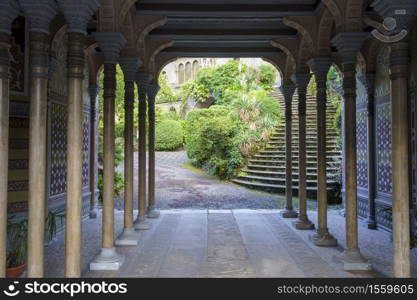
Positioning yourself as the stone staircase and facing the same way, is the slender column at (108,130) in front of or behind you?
in front

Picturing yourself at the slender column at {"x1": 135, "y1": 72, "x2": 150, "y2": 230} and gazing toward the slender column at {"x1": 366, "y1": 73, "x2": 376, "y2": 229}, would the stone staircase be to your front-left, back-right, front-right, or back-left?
front-left

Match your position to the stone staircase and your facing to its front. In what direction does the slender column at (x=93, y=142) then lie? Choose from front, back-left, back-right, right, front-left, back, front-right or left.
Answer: front-right

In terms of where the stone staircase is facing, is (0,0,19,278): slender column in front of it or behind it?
in front

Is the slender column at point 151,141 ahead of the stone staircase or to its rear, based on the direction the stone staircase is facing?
ahead

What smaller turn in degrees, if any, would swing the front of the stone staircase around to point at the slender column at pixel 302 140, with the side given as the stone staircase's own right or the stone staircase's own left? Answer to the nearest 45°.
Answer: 0° — it already faces it

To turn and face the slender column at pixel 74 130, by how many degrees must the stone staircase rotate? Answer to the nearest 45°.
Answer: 0° — it already faces it

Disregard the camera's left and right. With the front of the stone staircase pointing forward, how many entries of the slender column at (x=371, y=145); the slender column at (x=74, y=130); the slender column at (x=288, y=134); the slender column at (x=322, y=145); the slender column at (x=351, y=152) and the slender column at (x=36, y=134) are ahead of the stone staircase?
6

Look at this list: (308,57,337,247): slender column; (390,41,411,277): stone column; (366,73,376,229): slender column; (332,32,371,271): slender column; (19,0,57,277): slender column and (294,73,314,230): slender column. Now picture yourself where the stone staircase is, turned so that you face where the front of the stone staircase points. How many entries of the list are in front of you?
6

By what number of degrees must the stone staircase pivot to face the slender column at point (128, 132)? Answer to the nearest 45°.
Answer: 0° — it already faces it

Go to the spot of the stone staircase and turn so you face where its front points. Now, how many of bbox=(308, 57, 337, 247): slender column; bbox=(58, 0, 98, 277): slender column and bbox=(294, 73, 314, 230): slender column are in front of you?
3

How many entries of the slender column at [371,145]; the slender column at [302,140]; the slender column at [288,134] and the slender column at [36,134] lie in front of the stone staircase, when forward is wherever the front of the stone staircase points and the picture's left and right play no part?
4

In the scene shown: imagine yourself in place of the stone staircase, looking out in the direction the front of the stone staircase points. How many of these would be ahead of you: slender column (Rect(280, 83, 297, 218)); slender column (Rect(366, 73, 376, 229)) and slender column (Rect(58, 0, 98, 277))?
3

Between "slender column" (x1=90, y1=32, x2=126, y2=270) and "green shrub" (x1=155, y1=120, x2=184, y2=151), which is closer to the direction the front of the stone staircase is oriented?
the slender column

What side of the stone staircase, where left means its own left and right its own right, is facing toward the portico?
front

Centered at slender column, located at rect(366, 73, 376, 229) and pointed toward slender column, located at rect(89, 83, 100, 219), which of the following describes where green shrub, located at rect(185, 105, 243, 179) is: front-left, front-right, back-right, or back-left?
front-right

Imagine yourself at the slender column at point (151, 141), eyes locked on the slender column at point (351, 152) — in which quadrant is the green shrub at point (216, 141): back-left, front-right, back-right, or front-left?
back-left

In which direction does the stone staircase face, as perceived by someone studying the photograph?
facing the viewer
